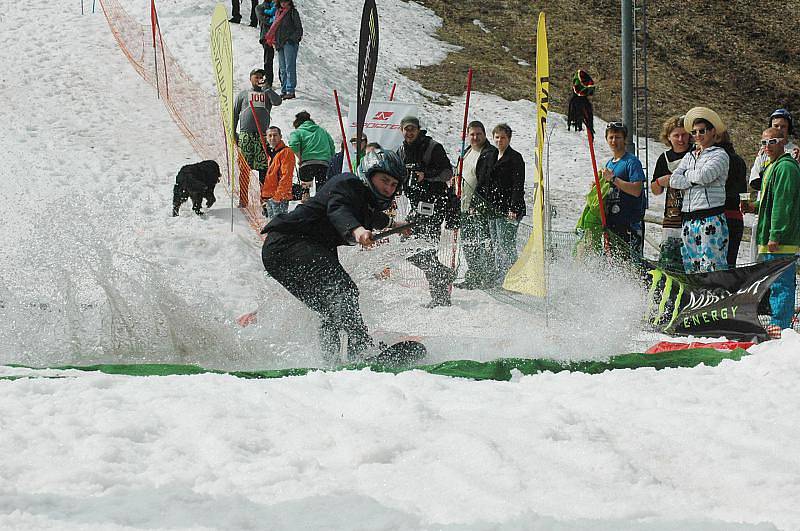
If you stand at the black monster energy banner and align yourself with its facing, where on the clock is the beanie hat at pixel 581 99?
The beanie hat is roughly at 5 o'clock from the black monster energy banner.

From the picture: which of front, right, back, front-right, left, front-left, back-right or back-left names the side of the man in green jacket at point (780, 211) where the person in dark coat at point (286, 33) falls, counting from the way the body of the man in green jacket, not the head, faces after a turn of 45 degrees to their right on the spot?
front-right

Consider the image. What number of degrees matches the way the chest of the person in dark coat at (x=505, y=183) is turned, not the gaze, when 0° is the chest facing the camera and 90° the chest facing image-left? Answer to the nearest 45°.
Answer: approximately 45°

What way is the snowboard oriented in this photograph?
to the viewer's right

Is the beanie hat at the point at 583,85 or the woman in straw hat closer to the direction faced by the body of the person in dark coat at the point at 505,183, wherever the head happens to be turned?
the woman in straw hat

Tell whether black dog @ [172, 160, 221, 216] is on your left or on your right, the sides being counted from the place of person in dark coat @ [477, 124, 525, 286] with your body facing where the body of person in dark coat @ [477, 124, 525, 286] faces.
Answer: on your right

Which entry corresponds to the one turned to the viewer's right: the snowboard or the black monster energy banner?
the snowboard

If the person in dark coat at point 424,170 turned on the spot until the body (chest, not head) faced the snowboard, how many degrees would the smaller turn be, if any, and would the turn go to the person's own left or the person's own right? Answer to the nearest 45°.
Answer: approximately 45° to the person's own left

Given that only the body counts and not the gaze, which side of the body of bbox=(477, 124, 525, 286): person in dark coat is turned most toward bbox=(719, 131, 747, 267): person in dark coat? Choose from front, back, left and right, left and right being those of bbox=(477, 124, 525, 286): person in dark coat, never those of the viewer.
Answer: left

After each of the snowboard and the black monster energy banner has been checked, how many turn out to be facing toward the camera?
1

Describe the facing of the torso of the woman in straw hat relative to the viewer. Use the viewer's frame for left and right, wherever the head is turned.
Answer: facing the viewer and to the left of the viewer

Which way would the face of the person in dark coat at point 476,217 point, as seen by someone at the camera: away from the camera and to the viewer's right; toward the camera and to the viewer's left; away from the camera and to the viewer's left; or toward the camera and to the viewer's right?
toward the camera and to the viewer's left

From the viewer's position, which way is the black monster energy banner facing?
facing the viewer

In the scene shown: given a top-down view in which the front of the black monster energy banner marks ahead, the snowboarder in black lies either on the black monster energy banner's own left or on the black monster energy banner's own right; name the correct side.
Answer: on the black monster energy banner's own right

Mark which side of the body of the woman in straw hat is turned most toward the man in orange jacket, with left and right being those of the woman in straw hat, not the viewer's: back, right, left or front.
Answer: right

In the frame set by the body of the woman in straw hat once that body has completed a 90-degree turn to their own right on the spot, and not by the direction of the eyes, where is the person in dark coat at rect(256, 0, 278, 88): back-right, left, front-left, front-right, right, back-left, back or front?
front

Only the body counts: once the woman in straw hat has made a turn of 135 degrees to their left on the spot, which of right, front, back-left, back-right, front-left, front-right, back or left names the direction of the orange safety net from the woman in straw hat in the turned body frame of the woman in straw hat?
back-left

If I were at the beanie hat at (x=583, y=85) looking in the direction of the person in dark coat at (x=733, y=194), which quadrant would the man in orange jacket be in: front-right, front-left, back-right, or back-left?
back-right
